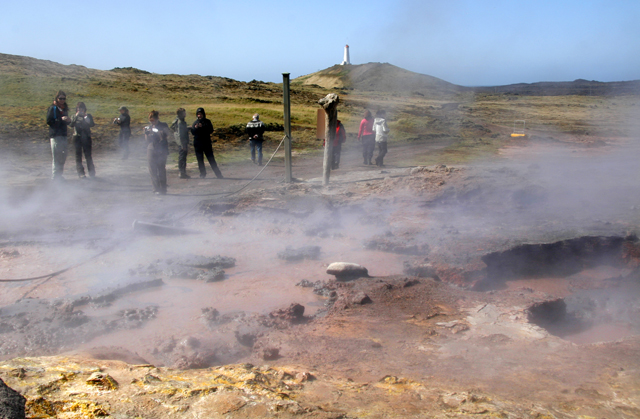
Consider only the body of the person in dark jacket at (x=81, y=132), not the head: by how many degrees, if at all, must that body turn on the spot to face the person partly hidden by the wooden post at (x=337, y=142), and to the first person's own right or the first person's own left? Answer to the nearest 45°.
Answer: approximately 90° to the first person's own left

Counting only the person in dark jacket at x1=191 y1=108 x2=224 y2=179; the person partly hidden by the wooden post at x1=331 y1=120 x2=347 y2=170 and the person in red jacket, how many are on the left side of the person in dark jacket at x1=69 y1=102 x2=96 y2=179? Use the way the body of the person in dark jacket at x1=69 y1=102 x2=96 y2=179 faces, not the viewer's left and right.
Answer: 3

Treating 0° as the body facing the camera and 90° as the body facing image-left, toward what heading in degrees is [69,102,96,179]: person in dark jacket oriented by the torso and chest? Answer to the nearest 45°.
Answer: approximately 0°

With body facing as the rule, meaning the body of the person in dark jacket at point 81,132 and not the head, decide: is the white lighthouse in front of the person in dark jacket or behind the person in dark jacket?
behind

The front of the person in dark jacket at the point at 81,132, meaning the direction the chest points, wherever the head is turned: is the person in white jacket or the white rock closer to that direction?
the white rock

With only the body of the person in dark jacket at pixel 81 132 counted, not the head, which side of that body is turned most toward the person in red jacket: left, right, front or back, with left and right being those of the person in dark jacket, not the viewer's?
left

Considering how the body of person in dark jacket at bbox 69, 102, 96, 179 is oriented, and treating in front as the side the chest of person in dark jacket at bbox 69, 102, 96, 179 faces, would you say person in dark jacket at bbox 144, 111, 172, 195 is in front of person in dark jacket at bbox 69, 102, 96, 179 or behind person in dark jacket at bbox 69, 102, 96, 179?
in front

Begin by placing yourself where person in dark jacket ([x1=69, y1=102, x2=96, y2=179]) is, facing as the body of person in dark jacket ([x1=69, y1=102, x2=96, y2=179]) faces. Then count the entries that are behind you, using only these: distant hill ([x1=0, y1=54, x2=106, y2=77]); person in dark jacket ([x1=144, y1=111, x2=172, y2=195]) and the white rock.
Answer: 1
